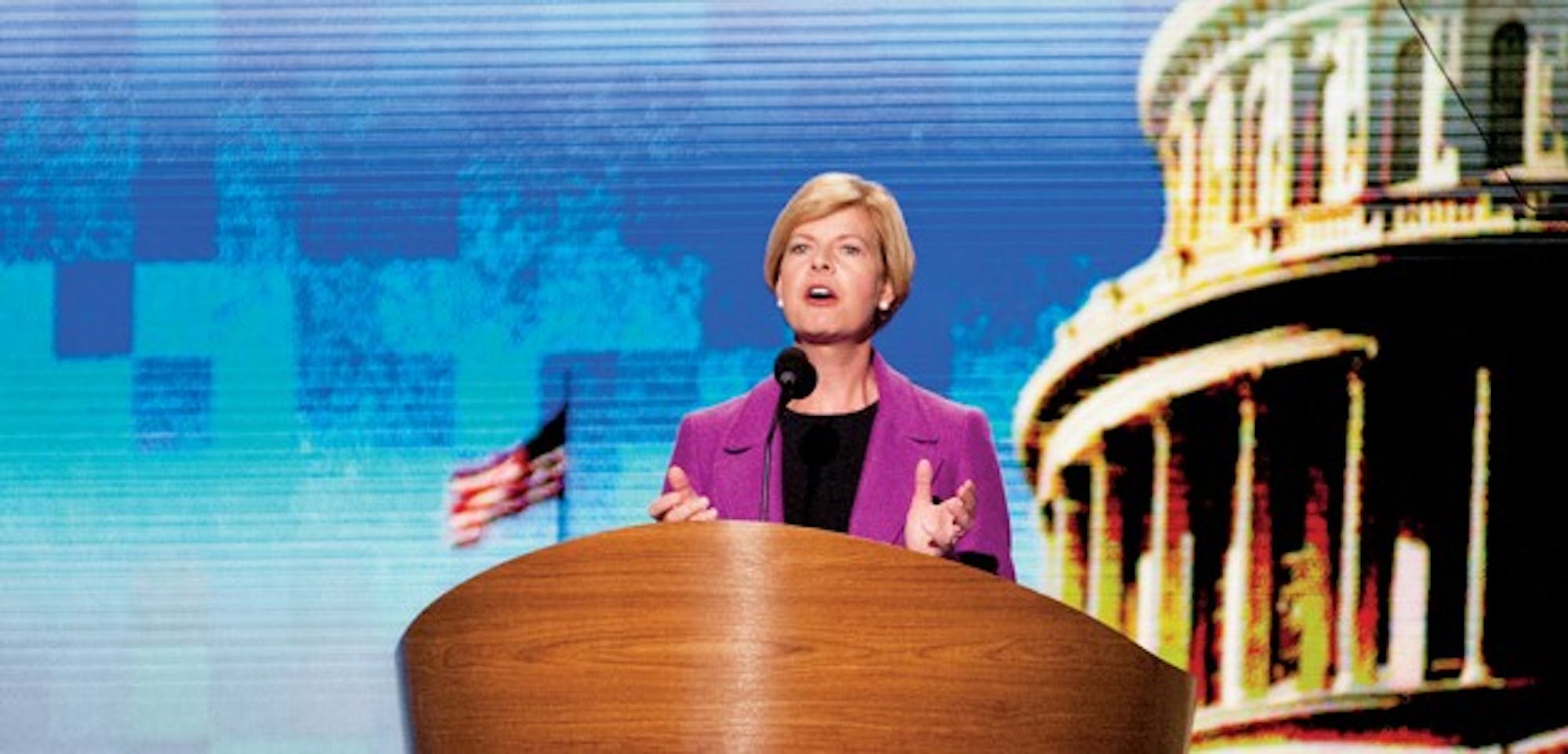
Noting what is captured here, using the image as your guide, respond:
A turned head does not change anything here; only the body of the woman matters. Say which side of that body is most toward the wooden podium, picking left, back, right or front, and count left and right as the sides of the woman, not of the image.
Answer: front

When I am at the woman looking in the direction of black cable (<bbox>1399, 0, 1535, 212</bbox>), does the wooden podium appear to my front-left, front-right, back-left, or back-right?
back-right

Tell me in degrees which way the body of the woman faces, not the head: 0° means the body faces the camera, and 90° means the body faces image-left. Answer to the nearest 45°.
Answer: approximately 0°

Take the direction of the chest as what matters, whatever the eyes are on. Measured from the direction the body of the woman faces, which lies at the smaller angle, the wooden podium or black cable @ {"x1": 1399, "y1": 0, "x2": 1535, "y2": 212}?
the wooden podium
